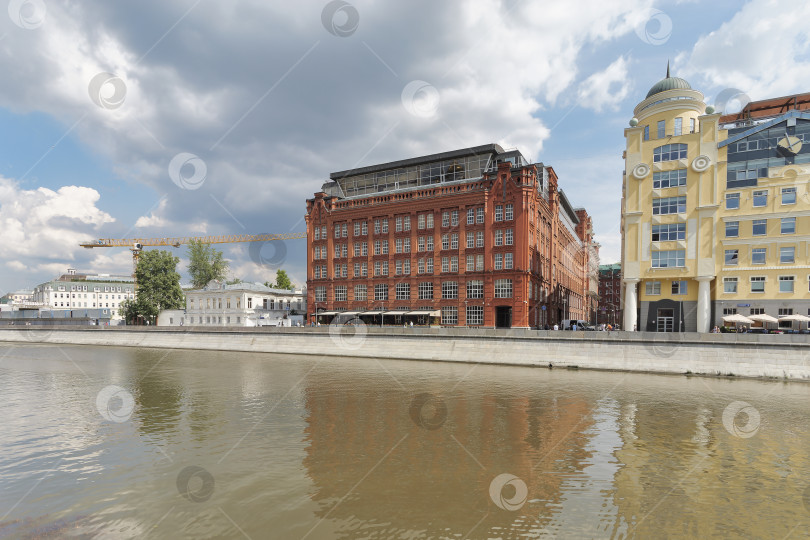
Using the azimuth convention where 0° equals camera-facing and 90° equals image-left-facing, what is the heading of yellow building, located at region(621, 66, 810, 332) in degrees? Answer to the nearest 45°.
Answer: approximately 0°

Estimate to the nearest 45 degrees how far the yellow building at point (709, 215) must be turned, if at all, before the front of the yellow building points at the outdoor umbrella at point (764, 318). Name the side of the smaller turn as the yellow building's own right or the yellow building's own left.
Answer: approximately 45° to the yellow building's own left
